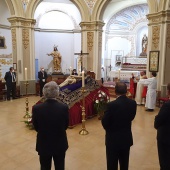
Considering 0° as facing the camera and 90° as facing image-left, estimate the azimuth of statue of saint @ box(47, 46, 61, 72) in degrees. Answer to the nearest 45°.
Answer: approximately 45°

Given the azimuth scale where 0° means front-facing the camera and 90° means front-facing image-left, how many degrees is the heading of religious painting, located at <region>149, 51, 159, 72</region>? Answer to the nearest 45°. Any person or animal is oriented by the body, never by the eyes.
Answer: approximately 0°

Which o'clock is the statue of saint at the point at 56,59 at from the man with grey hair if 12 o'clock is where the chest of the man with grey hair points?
The statue of saint is roughly at 12 o'clock from the man with grey hair.

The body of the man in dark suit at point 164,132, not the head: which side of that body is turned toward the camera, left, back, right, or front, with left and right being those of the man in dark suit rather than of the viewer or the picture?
back

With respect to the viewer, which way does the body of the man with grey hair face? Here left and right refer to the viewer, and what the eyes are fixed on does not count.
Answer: facing away from the viewer

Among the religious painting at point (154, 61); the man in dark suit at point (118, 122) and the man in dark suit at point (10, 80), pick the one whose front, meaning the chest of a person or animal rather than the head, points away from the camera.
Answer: the man in dark suit at point (118, 122)

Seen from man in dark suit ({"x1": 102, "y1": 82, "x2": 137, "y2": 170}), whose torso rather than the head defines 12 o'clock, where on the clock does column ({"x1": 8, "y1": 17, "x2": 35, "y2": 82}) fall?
The column is roughly at 11 o'clock from the man in dark suit.

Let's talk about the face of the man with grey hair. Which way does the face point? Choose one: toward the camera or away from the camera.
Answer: away from the camera
